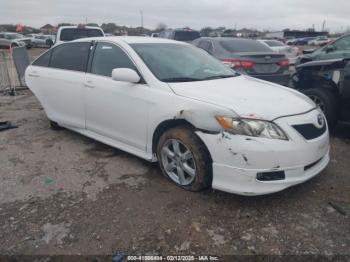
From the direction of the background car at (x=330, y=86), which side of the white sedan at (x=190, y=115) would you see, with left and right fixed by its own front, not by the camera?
left

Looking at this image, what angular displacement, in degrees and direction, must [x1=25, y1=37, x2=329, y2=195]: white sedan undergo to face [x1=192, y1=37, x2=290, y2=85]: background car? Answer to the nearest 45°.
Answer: approximately 135° to its left

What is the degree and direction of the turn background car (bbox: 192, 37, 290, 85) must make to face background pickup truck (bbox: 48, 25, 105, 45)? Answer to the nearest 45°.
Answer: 0° — it already faces it

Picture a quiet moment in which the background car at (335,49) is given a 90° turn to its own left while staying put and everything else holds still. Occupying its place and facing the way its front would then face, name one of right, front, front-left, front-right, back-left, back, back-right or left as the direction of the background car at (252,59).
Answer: front-right

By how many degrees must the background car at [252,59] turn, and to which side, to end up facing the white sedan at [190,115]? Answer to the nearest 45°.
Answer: approximately 135° to its left

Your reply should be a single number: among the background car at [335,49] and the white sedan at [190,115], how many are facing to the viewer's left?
1

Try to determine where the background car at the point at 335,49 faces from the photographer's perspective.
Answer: facing to the left of the viewer

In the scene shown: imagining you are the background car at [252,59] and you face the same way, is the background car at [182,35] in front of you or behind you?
in front

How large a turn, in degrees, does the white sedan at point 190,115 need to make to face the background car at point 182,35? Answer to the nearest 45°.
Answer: approximately 135° to its left

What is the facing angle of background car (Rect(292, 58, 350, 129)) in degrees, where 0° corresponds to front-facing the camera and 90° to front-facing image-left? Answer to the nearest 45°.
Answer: approximately 90°

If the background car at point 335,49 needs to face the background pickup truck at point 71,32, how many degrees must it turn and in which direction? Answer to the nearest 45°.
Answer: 0° — it already faces it

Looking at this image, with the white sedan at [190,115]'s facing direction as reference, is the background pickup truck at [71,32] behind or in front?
behind

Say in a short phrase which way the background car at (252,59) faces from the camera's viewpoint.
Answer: facing away from the viewer and to the left of the viewer
